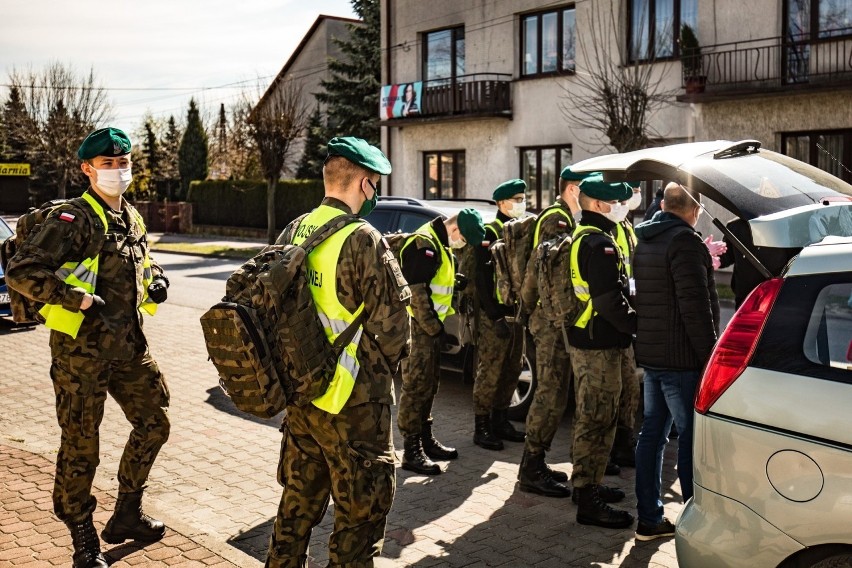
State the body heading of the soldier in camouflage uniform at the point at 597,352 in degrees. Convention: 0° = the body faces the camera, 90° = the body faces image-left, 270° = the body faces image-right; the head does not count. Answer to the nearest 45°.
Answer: approximately 270°

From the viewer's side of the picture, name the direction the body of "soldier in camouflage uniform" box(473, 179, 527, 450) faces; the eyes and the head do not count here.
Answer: to the viewer's right

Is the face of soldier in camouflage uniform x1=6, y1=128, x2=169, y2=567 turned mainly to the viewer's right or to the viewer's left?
to the viewer's right

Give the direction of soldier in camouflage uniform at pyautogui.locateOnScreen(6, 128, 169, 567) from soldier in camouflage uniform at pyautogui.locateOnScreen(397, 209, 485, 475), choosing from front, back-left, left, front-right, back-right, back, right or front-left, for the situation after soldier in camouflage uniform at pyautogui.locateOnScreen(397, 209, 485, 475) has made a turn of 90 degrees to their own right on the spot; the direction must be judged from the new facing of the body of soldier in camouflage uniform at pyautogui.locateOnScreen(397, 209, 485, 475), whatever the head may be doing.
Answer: front-right

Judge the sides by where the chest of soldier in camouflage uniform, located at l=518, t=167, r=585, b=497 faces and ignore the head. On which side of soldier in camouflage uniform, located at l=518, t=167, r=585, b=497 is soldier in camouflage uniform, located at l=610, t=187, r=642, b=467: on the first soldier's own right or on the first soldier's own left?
on the first soldier's own left

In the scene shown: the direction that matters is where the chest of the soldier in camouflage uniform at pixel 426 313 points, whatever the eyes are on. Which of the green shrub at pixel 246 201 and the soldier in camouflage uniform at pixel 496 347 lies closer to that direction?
the soldier in camouflage uniform

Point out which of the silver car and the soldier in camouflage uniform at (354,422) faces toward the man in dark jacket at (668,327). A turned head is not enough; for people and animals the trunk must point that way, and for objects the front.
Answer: the soldier in camouflage uniform

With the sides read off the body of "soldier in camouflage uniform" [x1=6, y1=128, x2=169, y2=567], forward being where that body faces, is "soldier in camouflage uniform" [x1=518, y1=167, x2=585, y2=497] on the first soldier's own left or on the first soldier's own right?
on the first soldier's own left

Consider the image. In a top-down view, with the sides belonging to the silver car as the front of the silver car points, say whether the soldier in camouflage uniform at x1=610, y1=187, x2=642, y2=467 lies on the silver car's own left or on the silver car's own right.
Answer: on the silver car's own left

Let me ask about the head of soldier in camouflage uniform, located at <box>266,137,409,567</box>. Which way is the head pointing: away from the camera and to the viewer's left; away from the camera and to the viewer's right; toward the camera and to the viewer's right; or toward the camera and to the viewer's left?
away from the camera and to the viewer's right
